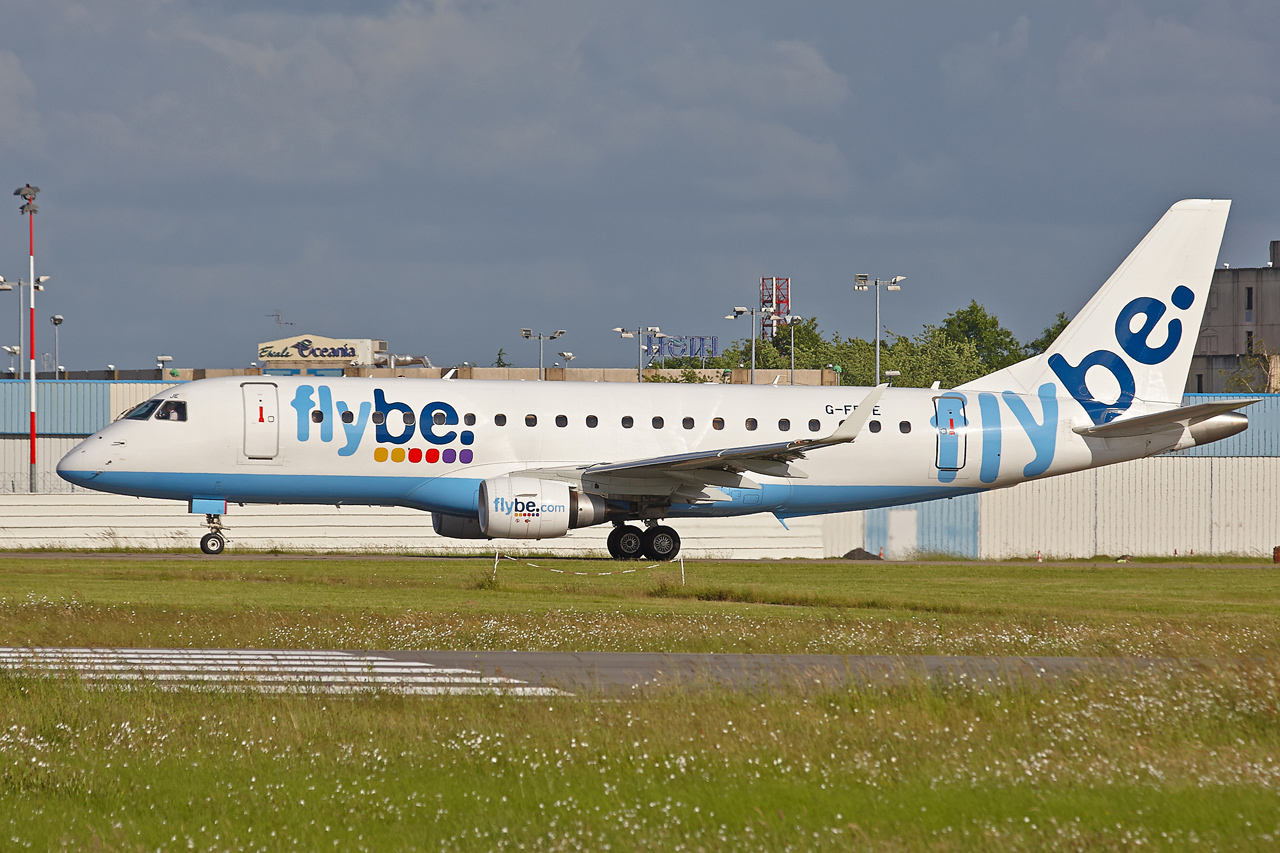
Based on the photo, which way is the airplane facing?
to the viewer's left
